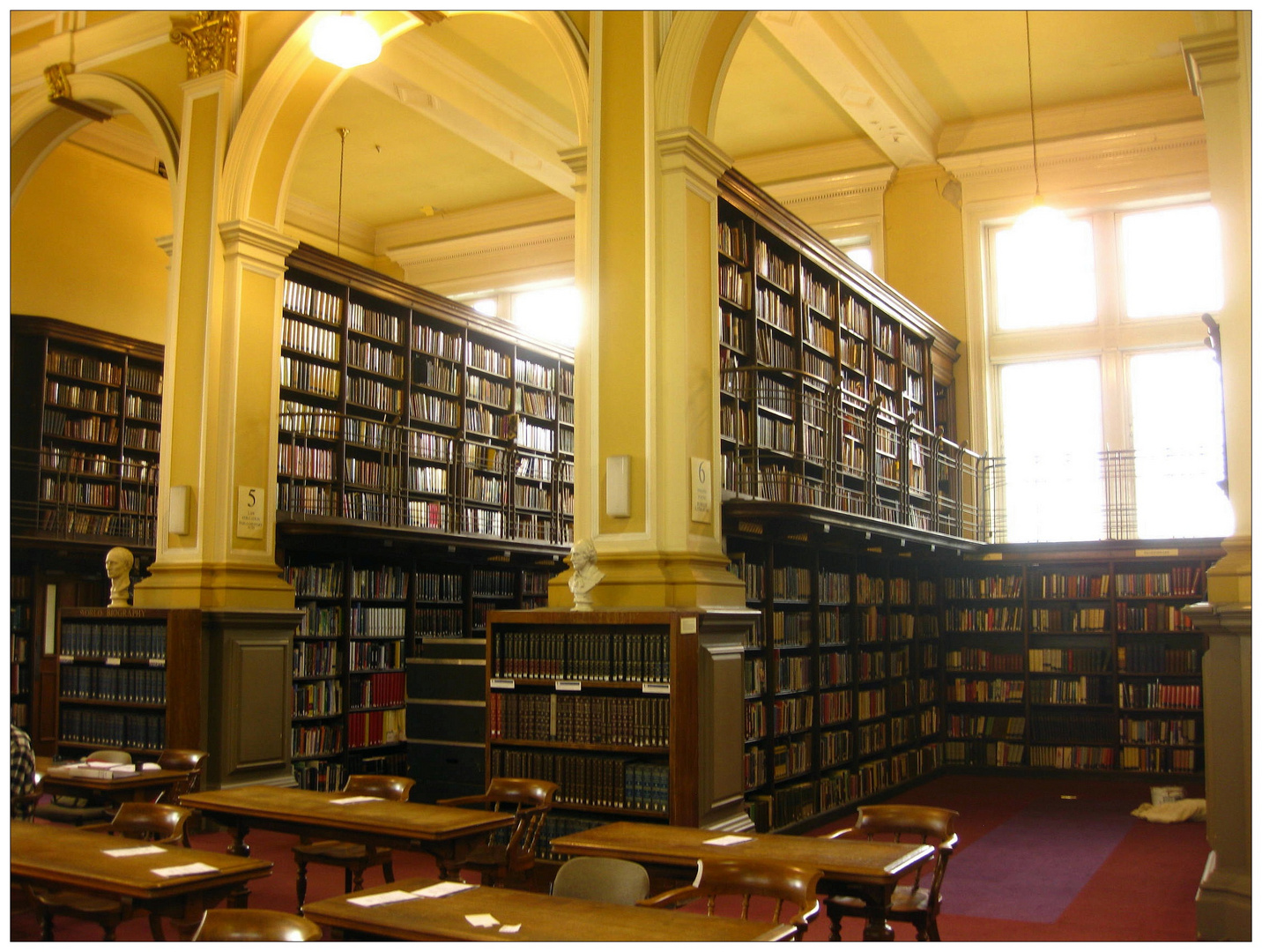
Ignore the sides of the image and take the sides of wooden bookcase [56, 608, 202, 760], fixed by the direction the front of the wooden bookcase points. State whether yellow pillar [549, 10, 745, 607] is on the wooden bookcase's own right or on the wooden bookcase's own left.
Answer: on the wooden bookcase's own left

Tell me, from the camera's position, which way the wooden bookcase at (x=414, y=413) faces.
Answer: facing the viewer and to the right of the viewer

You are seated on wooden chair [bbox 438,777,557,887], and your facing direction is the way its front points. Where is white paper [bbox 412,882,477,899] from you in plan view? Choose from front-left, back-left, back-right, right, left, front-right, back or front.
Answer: front-left

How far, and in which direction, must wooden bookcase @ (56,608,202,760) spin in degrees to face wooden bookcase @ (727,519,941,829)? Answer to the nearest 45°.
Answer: approximately 135° to its left

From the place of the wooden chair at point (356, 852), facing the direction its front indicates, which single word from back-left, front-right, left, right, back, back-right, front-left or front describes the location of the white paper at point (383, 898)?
front-left

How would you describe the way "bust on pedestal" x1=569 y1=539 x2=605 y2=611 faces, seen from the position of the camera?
facing the viewer and to the left of the viewer

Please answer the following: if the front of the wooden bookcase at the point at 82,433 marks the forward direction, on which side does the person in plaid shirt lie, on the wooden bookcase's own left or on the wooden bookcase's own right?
on the wooden bookcase's own right

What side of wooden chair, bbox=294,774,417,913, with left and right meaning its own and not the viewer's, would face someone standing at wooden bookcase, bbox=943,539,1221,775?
back

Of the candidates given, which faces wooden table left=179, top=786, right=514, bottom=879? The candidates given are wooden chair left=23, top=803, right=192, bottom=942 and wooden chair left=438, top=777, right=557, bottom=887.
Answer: wooden chair left=438, top=777, right=557, bottom=887

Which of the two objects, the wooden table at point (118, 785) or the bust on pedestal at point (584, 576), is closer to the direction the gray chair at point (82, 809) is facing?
the wooden table

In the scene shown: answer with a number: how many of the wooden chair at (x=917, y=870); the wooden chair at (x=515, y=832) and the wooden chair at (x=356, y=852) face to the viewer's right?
0
